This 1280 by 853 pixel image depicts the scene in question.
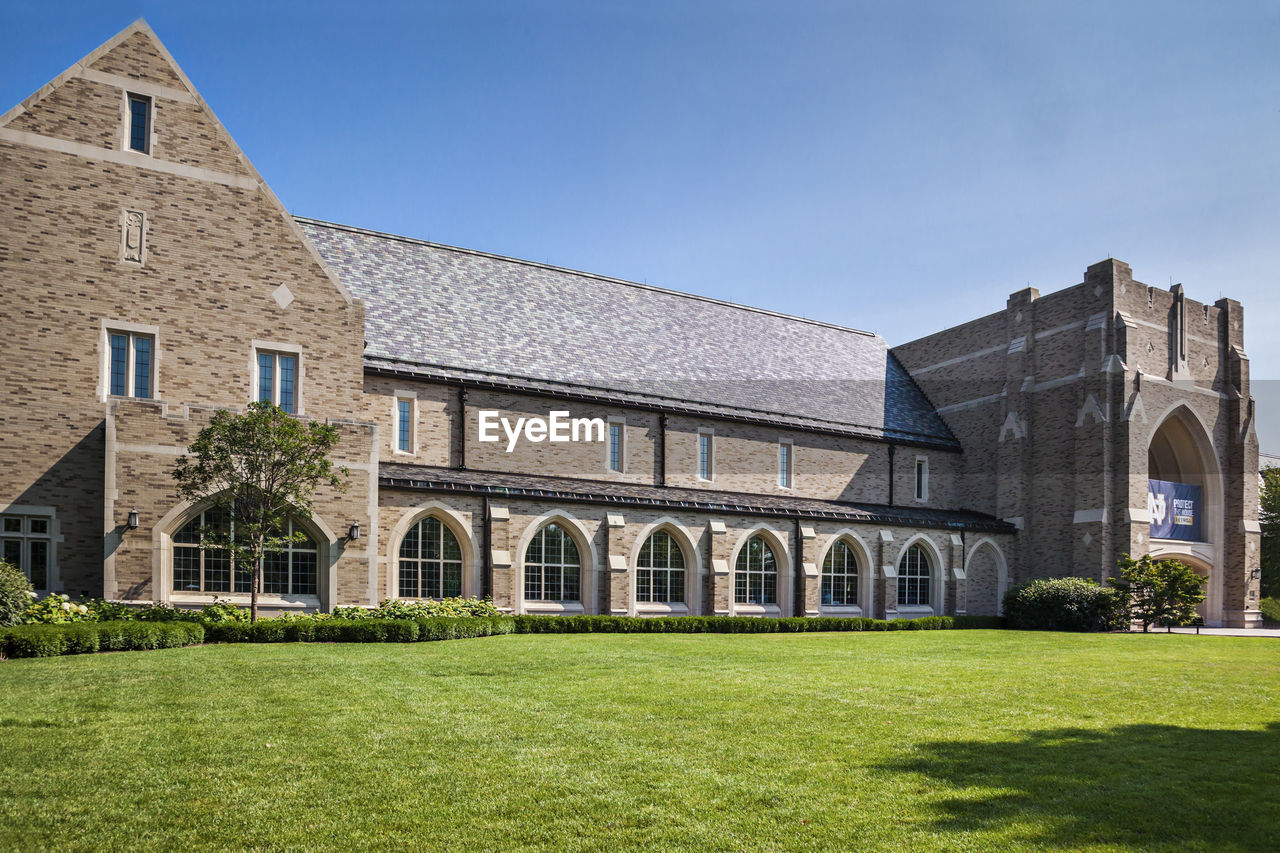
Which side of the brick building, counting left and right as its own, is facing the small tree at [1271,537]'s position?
left

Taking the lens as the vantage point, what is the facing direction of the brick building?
facing the viewer and to the right of the viewer

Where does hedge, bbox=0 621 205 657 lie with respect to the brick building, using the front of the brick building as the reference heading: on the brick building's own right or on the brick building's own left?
on the brick building's own right

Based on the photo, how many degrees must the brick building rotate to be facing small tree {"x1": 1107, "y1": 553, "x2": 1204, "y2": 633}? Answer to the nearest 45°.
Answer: approximately 45° to its left

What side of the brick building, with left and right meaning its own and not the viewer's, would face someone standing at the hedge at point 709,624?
front

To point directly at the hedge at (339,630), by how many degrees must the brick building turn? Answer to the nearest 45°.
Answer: approximately 45° to its right

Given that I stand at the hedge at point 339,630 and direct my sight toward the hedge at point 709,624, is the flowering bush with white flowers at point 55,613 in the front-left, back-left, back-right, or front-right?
back-left
